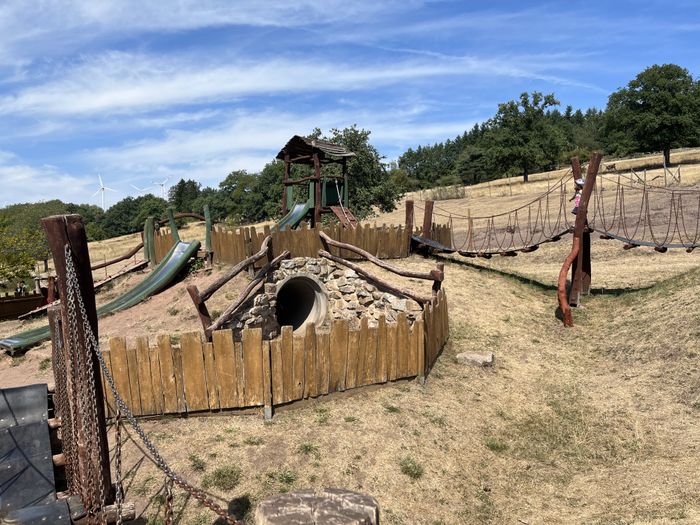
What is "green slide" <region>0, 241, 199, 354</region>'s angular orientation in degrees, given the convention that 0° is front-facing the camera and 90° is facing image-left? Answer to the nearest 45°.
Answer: approximately 45°

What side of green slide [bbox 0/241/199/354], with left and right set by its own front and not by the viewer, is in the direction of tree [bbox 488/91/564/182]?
back

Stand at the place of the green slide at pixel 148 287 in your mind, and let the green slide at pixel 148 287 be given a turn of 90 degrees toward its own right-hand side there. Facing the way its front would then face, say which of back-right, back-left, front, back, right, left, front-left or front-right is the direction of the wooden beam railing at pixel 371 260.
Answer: back

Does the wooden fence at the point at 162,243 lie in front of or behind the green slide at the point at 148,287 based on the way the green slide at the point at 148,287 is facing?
behind

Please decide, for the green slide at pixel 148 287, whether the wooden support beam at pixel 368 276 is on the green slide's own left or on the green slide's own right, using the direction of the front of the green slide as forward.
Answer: on the green slide's own left

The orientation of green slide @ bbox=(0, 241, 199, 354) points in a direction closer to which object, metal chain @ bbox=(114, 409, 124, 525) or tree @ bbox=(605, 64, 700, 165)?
the metal chain

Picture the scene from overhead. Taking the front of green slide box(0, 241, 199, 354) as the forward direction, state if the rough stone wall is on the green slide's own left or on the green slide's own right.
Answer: on the green slide's own left

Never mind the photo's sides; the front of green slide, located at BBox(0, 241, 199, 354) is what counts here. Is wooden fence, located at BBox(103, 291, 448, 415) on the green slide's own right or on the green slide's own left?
on the green slide's own left
